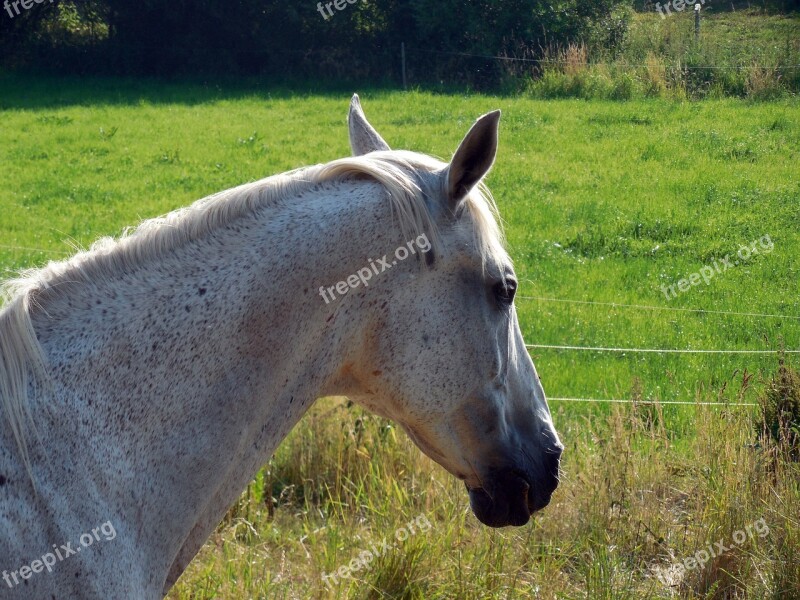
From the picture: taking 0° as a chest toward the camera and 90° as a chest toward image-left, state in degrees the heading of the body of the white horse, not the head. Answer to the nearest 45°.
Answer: approximately 270°
